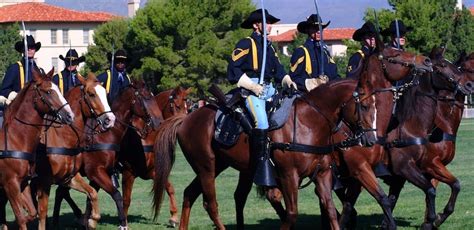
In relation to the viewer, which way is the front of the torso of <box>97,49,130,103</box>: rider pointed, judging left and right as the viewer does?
facing the viewer and to the right of the viewer

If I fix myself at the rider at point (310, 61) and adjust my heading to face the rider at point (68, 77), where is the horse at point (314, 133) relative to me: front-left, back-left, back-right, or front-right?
back-left

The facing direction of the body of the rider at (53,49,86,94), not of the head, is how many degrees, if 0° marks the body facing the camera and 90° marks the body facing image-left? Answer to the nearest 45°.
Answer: approximately 315°

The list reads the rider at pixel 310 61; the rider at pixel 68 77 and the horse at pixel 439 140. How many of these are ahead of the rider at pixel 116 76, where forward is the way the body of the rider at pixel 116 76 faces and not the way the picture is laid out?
2

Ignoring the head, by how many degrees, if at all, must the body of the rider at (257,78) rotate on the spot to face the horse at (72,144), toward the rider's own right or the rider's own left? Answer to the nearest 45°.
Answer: approximately 135° to the rider's own right

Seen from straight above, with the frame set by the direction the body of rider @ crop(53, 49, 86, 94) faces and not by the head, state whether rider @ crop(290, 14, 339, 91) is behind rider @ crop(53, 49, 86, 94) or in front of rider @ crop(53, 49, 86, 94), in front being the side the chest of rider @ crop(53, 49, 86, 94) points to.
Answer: in front

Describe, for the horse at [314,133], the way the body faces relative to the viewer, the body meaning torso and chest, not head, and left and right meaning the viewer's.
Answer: facing to the right of the viewer

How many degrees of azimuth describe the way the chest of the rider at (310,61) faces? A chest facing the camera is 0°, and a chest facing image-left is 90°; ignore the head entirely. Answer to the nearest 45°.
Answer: approximately 315°

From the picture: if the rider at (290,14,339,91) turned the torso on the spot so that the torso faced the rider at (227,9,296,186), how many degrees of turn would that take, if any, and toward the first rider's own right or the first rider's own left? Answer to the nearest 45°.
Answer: approximately 90° to the first rider's own right

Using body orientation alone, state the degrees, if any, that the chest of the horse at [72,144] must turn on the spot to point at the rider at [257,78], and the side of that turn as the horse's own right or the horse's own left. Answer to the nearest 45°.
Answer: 0° — it already faces them

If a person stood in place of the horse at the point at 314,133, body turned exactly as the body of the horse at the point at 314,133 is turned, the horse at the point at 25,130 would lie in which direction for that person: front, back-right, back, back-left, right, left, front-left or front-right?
back

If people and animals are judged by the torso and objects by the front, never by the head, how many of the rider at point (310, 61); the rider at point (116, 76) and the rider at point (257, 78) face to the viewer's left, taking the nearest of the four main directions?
0

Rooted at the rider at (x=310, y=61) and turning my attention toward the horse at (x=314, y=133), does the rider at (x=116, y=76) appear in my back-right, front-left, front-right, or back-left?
back-right

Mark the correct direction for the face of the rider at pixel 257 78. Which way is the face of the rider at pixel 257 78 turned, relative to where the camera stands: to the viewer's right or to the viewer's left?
to the viewer's right
